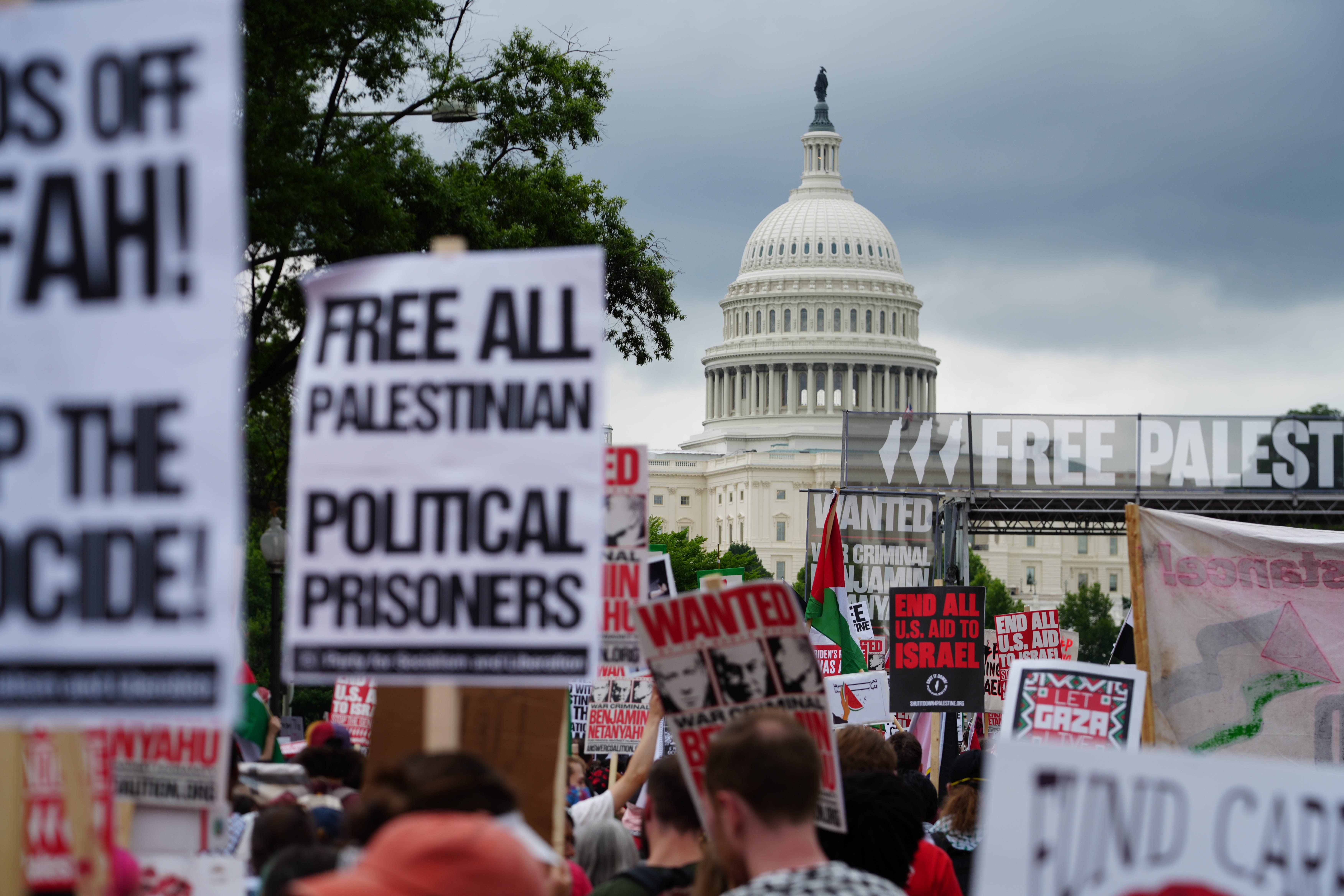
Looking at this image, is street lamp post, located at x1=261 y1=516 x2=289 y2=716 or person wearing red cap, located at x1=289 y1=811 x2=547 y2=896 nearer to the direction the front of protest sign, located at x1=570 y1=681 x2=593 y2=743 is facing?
the person wearing red cap

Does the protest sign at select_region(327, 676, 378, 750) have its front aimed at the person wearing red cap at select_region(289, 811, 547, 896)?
yes

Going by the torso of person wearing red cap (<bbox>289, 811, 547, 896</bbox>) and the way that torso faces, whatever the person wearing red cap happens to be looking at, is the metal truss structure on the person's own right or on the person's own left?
on the person's own right

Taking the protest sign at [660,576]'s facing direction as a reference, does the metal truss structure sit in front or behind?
behind
